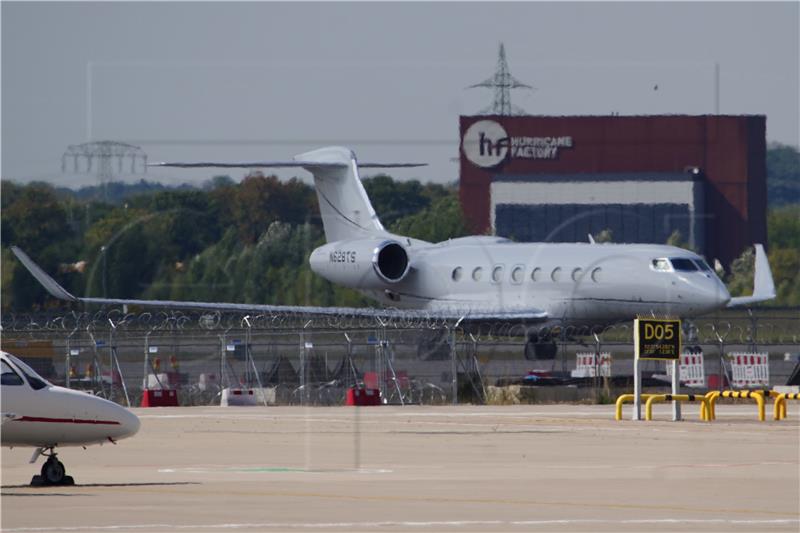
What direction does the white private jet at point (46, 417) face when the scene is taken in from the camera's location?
facing to the right of the viewer

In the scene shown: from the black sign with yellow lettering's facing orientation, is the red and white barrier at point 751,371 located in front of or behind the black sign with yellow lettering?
behind

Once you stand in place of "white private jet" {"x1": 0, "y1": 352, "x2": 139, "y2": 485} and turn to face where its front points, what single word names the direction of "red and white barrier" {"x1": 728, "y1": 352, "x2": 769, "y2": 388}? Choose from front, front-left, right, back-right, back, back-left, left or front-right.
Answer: front-left

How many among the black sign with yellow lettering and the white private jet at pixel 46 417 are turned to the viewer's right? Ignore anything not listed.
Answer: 1

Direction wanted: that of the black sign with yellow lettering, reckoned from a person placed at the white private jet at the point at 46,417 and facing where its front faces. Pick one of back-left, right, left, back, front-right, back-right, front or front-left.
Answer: front-left

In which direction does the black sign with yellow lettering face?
toward the camera

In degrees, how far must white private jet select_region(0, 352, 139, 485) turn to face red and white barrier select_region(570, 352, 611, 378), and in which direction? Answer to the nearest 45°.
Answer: approximately 45° to its left

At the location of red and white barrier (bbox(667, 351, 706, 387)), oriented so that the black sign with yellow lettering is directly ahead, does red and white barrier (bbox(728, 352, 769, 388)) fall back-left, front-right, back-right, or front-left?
back-left

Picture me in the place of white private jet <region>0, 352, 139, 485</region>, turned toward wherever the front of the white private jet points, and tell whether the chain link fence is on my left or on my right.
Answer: on my left

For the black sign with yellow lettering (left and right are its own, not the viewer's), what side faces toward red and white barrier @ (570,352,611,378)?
back

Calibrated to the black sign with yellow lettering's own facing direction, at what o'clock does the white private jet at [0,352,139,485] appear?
The white private jet is roughly at 1 o'clock from the black sign with yellow lettering.

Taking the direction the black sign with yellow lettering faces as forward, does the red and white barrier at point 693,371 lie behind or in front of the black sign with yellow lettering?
behind
